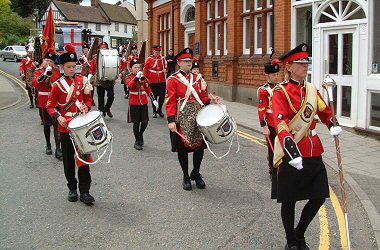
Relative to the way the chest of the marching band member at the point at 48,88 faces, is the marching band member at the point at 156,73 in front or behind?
behind

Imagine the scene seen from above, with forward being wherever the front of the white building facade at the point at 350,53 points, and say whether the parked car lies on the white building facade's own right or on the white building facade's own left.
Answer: on the white building facade's own right

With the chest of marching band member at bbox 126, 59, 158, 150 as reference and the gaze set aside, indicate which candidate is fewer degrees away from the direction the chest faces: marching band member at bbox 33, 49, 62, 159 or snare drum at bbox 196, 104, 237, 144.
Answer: the snare drum

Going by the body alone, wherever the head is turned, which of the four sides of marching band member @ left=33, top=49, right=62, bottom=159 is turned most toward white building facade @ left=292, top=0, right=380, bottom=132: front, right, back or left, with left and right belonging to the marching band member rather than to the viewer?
left

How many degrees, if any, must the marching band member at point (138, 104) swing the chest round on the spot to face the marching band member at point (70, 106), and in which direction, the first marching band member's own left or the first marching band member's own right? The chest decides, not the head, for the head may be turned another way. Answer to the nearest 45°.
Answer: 0° — they already face them

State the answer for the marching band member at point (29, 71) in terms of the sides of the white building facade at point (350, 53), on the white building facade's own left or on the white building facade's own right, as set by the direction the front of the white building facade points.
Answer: on the white building facade's own right

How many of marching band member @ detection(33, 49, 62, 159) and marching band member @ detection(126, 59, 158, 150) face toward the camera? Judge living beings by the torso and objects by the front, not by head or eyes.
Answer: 2

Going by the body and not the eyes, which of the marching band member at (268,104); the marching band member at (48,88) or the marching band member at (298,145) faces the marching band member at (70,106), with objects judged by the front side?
the marching band member at (48,88)

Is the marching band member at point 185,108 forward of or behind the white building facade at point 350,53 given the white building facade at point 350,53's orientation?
forward
